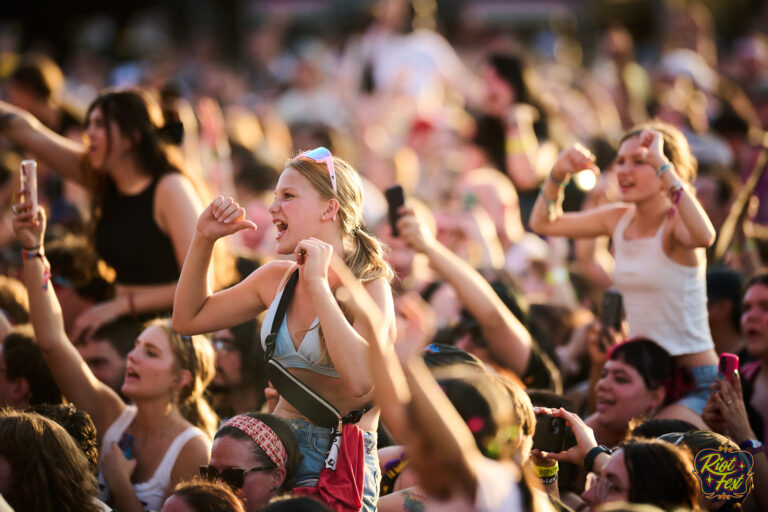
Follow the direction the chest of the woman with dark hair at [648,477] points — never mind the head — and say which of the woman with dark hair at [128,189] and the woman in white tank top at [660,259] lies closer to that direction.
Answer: the woman with dark hair

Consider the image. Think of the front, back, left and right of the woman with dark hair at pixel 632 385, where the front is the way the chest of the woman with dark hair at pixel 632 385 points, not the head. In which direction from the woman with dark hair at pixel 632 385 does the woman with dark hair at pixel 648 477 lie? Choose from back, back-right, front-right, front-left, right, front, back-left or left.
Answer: front-left

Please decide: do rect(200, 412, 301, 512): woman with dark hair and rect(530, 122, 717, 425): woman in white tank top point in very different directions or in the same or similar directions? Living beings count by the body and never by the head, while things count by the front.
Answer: same or similar directions

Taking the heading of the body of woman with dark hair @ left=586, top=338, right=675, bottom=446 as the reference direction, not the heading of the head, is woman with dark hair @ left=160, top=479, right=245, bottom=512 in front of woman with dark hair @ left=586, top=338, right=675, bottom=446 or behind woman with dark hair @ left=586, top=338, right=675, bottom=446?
in front

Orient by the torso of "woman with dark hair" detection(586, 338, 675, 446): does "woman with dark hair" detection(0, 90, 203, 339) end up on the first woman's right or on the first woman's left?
on the first woman's right

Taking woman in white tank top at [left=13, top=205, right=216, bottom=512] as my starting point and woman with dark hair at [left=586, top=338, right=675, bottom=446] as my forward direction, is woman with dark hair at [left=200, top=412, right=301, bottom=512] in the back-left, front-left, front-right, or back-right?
front-right

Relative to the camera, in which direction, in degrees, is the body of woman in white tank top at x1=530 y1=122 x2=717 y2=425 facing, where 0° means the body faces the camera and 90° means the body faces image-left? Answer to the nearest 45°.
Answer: approximately 45°

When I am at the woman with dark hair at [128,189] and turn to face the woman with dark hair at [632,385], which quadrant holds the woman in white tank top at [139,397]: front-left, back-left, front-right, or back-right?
front-right

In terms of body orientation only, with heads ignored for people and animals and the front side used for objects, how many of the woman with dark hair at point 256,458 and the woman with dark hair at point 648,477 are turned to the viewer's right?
0

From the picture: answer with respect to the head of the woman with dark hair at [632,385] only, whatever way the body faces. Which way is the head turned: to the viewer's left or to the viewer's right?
to the viewer's left

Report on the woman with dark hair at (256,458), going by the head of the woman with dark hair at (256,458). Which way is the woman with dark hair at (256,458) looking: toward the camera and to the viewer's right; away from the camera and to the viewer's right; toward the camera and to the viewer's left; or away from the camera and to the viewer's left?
toward the camera and to the viewer's left

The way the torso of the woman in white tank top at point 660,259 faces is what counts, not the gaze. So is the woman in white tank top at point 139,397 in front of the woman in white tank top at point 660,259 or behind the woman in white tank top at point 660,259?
in front
